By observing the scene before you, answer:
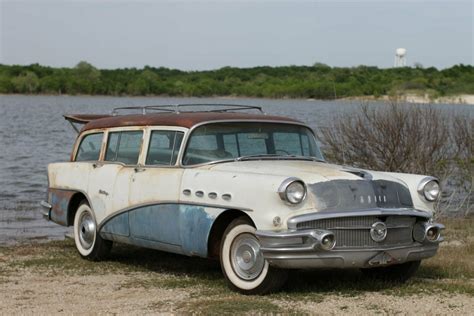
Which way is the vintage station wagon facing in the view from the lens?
facing the viewer and to the right of the viewer

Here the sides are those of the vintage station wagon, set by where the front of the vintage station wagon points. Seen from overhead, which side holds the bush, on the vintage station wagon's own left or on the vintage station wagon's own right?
on the vintage station wagon's own left
